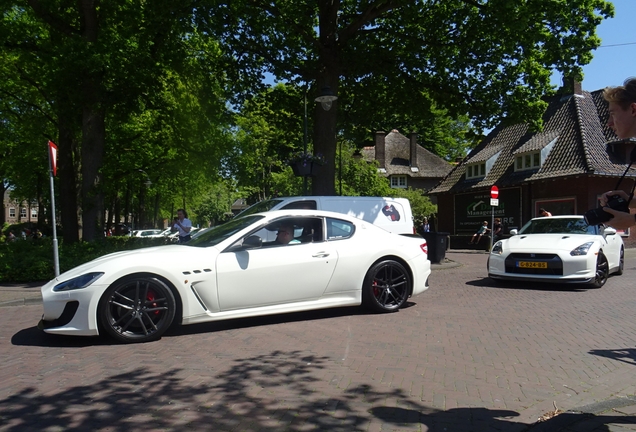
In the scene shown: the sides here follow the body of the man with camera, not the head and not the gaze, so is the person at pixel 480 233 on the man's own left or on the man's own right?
on the man's own right

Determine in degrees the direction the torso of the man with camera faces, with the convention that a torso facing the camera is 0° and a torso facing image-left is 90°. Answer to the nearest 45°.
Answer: approximately 90°

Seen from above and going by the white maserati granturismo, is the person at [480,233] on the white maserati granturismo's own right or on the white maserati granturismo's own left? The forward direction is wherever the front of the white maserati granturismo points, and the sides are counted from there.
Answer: on the white maserati granturismo's own right

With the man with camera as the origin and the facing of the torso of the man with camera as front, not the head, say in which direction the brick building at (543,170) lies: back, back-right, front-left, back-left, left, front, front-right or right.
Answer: right

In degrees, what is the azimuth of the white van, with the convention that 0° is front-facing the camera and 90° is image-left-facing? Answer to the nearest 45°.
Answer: approximately 90°

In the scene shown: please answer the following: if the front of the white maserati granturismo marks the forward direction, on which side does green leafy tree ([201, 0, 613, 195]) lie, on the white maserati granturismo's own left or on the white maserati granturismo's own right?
on the white maserati granturismo's own right

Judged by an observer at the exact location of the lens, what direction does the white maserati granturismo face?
facing to the left of the viewer

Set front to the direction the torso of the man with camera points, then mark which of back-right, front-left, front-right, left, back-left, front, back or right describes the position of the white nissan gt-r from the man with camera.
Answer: right

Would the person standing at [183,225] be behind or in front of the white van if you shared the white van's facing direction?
in front

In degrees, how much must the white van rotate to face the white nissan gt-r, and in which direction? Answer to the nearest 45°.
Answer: approximately 180°
